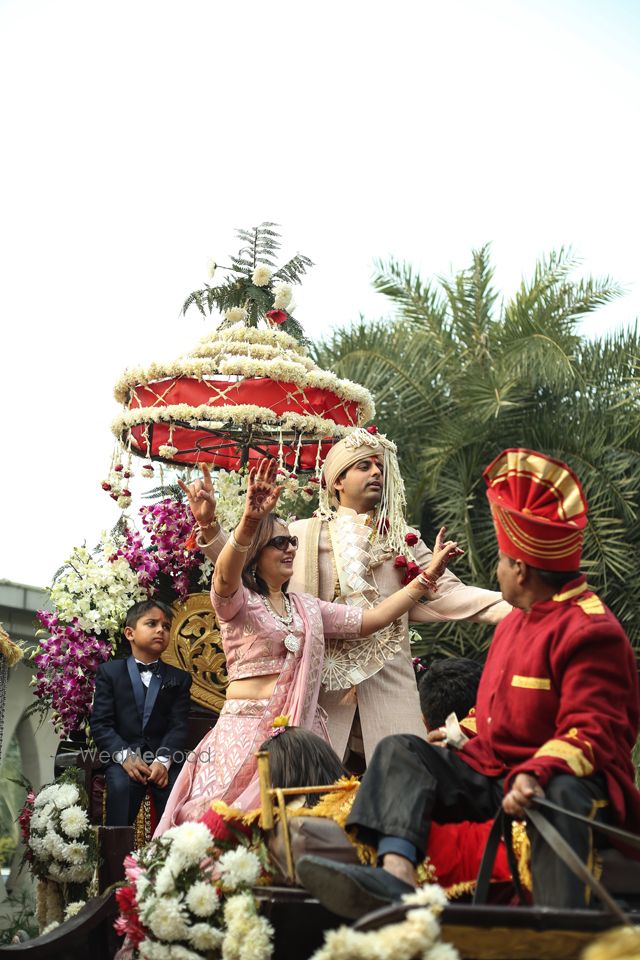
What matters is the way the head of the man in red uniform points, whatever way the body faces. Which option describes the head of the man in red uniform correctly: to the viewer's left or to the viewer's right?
to the viewer's left

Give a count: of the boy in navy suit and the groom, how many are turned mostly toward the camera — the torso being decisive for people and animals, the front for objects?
2

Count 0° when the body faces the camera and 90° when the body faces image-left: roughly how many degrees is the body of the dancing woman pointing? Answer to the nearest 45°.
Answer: approximately 315°

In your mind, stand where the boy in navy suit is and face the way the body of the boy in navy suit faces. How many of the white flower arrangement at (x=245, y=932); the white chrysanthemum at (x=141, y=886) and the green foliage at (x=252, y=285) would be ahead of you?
2

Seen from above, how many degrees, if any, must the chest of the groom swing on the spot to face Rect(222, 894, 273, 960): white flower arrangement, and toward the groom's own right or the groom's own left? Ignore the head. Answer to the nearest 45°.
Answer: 0° — they already face it

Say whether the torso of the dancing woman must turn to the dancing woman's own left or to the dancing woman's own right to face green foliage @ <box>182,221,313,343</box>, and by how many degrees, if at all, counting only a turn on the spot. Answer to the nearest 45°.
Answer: approximately 135° to the dancing woman's own left
